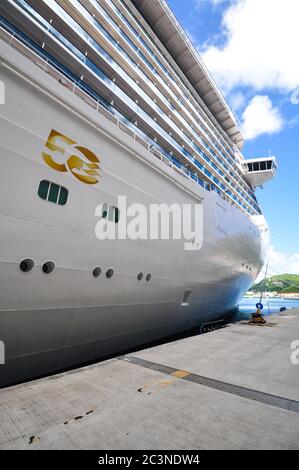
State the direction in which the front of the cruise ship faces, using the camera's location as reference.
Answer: facing away from the viewer and to the right of the viewer
